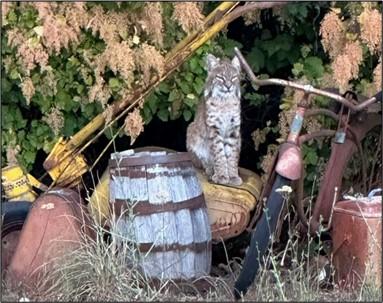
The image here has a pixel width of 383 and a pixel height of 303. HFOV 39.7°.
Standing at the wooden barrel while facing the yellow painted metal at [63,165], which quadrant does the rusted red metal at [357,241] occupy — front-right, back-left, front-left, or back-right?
back-right

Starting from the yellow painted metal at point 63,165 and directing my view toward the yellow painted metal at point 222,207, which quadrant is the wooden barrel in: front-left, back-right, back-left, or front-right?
front-right

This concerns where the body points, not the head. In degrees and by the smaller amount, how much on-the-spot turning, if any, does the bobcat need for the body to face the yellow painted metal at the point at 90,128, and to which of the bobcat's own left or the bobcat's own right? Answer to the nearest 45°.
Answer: approximately 135° to the bobcat's own right

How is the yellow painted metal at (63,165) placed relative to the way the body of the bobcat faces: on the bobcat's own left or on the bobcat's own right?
on the bobcat's own right

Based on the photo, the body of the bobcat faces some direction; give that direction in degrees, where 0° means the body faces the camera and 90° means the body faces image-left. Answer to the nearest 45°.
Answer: approximately 315°

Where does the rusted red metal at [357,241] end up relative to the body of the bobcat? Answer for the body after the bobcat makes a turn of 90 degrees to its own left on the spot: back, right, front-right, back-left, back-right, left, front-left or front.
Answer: right
